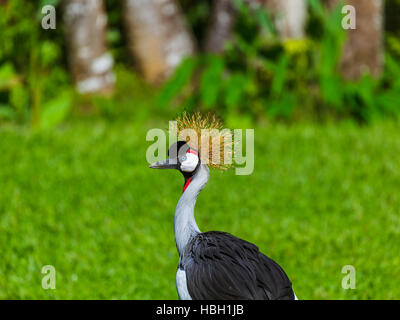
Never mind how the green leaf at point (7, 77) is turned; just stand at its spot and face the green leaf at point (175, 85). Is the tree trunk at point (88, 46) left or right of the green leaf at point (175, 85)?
left

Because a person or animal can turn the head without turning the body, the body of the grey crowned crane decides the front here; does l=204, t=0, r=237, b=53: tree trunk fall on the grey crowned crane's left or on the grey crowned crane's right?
on the grey crowned crane's right

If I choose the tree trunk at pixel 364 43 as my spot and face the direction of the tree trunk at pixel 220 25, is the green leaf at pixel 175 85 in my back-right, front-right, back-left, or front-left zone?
front-left

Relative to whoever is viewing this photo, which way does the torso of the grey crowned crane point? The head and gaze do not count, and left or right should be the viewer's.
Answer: facing to the left of the viewer

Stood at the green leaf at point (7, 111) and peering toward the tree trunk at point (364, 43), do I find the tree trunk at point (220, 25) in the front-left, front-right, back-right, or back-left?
front-left
